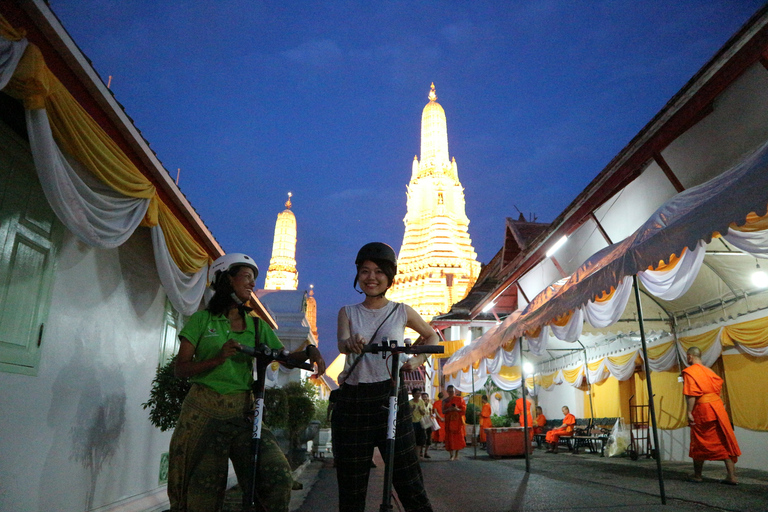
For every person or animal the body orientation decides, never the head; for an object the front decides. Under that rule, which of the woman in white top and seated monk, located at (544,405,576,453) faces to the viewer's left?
the seated monk

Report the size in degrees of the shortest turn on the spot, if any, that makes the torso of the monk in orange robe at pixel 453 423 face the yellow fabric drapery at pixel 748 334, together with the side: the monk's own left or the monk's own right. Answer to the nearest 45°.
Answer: approximately 45° to the monk's own left

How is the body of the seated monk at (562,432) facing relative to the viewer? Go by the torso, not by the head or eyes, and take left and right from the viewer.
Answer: facing to the left of the viewer

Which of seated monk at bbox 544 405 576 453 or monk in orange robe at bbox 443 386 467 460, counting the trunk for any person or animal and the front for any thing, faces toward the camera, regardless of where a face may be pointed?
the monk in orange robe

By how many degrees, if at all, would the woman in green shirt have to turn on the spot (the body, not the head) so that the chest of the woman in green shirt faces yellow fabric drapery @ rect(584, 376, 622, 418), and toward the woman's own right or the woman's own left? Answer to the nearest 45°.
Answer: approximately 90° to the woman's own left

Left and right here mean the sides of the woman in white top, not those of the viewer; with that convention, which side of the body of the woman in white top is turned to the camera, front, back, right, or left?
front

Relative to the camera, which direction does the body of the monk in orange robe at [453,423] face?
toward the camera

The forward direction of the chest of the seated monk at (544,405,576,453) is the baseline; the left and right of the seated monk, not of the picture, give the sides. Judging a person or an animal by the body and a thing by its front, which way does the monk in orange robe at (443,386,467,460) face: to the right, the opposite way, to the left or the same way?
to the left

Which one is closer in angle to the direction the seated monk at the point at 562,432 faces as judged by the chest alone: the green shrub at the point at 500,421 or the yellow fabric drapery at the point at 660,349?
the green shrub

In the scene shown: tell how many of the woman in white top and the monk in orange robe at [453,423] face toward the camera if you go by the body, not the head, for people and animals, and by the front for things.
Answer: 2

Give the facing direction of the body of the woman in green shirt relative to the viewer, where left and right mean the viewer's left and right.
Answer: facing the viewer and to the right of the viewer

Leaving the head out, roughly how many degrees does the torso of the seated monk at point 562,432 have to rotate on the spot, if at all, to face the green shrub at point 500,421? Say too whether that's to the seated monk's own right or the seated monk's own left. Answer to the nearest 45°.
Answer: approximately 45° to the seated monk's own right

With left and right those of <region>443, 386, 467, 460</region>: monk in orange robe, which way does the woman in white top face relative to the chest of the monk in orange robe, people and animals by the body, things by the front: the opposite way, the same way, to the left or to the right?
the same way

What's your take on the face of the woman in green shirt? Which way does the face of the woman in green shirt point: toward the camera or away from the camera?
toward the camera
